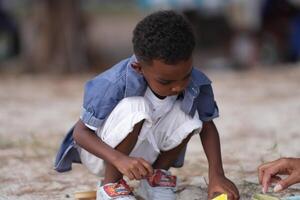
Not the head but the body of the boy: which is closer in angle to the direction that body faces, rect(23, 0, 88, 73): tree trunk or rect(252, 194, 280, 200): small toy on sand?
the small toy on sand

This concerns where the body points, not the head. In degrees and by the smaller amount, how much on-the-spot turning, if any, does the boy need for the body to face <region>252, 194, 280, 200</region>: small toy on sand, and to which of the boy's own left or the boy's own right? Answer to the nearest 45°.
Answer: approximately 45° to the boy's own left

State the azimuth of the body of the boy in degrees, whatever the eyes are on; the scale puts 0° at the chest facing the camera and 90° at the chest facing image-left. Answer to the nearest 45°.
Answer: approximately 315°

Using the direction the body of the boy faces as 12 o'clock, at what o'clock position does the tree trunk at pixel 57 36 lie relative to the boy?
The tree trunk is roughly at 7 o'clock from the boy.
